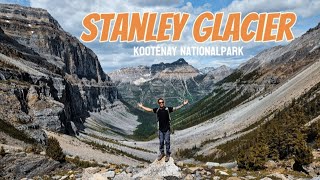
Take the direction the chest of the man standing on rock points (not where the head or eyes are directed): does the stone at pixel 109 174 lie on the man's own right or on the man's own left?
on the man's own right

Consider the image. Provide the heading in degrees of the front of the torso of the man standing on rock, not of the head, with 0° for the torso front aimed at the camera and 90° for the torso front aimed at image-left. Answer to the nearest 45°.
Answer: approximately 0°
